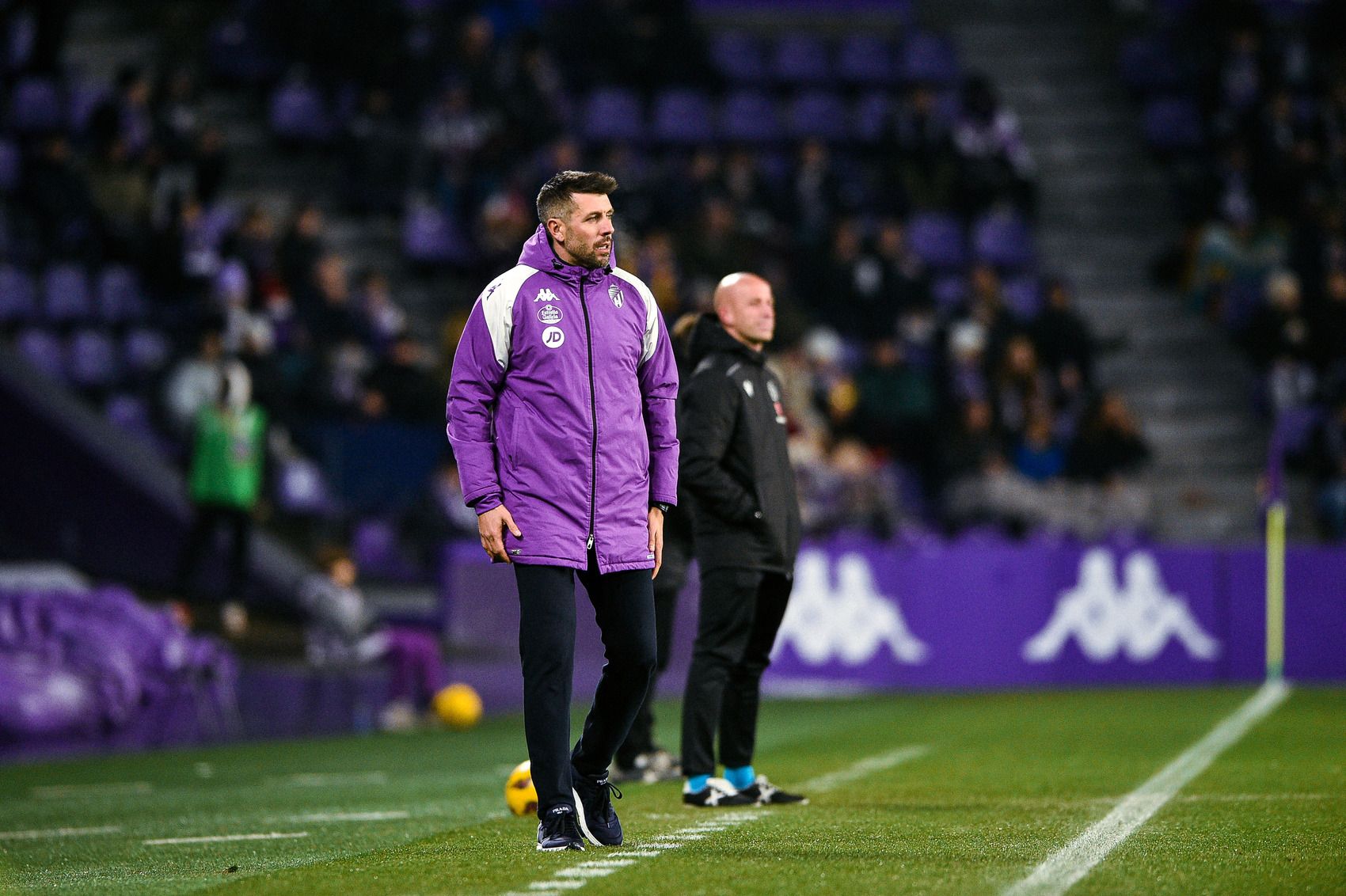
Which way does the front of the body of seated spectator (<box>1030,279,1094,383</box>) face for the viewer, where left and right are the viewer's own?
facing the viewer

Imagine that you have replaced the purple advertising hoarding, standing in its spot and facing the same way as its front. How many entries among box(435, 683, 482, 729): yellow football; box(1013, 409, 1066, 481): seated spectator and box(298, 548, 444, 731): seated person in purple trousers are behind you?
1

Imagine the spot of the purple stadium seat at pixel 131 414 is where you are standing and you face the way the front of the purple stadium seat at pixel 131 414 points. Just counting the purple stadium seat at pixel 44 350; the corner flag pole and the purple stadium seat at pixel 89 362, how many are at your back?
2

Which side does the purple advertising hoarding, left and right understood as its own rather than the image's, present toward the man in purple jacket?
front

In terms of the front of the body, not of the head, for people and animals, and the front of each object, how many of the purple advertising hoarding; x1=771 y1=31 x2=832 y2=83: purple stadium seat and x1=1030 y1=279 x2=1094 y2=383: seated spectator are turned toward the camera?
3

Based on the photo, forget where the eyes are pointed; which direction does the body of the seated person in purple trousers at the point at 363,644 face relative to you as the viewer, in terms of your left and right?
facing to the right of the viewer

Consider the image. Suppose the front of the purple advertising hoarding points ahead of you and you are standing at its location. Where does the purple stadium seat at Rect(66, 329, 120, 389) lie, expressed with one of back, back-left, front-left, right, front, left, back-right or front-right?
right

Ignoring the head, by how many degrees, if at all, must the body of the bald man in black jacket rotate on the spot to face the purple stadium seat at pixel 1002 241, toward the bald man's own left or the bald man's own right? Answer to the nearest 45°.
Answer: approximately 135° to the bald man's own left

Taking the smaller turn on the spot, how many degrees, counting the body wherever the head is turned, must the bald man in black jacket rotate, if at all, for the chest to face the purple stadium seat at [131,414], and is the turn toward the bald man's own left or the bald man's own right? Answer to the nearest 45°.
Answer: approximately 180°

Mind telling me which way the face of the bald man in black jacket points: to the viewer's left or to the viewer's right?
to the viewer's right

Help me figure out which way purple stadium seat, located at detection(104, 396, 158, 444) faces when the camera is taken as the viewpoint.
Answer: facing the viewer and to the right of the viewer

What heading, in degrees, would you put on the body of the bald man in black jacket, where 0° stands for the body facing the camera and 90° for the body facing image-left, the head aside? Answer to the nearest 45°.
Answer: approximately 315°

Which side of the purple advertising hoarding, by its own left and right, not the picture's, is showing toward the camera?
front

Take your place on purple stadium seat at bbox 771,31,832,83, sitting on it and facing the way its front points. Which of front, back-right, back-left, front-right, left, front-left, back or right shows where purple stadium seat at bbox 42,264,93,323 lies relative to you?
front-right
